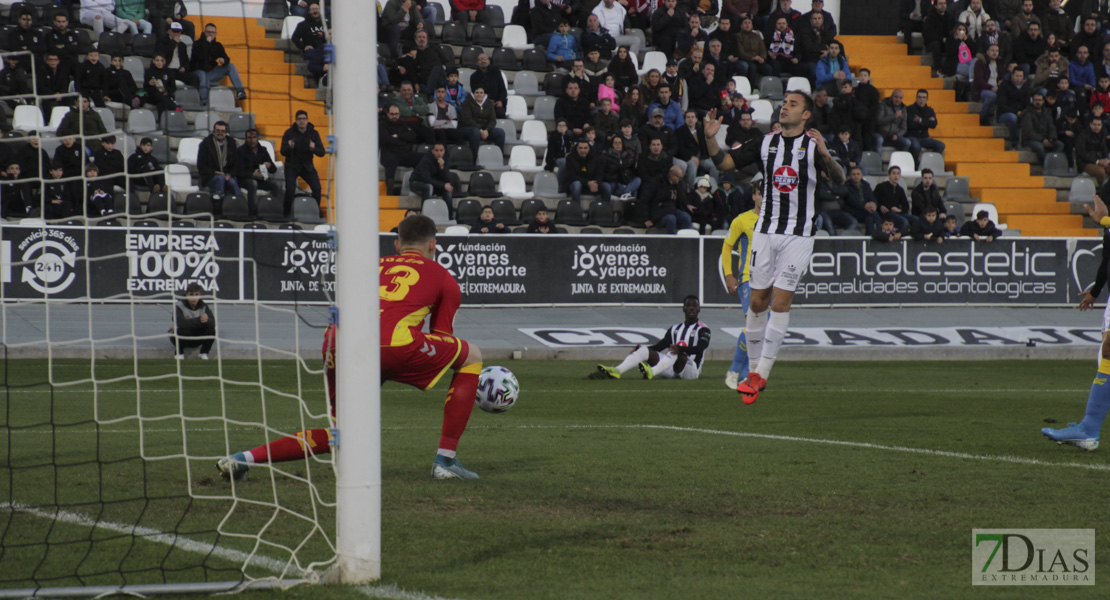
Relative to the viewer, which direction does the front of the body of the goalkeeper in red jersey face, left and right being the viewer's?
facing away from the viewer and to the right of the viewer

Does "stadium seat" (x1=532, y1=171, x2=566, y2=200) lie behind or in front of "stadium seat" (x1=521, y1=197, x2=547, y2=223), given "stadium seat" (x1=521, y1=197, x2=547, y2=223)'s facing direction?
behind

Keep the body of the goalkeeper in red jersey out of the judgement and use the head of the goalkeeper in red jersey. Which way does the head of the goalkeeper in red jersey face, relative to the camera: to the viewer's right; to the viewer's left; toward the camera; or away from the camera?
away from the camera

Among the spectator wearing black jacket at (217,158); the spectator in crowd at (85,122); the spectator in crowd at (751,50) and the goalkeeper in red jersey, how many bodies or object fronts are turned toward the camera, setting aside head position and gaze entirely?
3

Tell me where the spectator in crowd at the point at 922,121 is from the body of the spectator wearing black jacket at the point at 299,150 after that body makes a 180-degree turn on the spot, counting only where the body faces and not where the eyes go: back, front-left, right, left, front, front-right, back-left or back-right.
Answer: front-right

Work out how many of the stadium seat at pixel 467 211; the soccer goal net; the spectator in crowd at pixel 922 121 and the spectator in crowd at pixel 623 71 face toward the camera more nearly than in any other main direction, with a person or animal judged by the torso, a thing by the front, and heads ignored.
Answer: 3

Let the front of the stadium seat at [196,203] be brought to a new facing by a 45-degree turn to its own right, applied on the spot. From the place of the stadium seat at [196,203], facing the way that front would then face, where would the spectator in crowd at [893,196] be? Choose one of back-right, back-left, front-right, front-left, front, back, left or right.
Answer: back-left

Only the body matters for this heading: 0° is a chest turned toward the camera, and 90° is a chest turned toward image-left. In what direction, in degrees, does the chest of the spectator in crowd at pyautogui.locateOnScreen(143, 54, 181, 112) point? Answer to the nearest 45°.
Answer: approximately 315°

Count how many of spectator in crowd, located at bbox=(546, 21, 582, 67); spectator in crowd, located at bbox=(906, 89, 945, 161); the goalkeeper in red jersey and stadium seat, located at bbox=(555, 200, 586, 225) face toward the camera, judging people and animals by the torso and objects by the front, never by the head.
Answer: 3

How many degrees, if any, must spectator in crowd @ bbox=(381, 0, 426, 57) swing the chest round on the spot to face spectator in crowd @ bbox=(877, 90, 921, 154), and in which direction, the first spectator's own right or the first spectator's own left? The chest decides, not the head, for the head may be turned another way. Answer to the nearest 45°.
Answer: approximately 90° to the first spectator's own left
